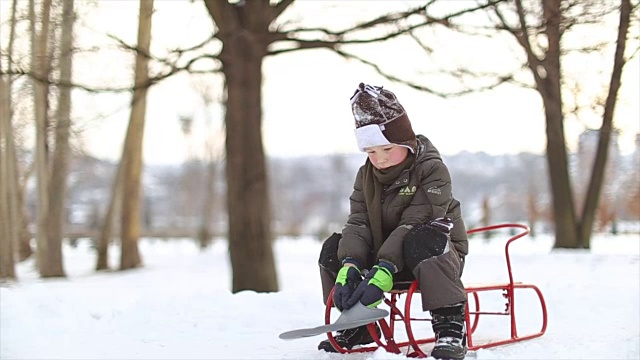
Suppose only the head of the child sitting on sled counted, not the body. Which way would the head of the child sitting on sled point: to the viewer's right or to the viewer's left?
to the viewer's left

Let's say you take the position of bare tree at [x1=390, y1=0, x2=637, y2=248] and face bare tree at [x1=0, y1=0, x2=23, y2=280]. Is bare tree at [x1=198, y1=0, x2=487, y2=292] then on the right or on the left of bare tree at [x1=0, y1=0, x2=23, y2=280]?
left

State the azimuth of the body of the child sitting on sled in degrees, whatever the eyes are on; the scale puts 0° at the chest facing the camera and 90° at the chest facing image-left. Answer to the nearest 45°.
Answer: approximately 45°

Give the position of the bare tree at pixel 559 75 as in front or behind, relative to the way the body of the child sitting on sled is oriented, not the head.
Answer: behind

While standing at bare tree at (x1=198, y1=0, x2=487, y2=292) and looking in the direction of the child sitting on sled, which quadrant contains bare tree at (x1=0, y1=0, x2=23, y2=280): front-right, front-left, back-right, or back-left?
back-right

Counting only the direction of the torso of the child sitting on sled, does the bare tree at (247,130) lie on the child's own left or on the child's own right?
on the child's own right

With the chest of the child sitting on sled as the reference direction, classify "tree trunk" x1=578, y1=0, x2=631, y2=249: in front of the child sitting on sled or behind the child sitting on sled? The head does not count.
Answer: behind

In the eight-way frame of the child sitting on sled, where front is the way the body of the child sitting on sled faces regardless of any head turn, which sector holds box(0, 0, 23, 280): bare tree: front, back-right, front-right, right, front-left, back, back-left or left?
right
